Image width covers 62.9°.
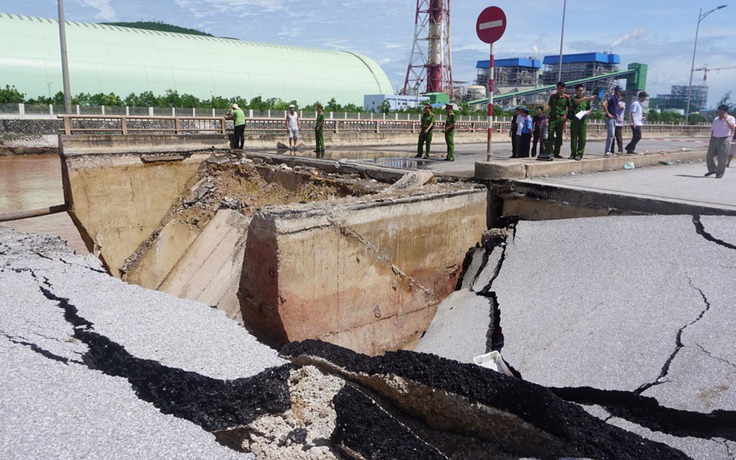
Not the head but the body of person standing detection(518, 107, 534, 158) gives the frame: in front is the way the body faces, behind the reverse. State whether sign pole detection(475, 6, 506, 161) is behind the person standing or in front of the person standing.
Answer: in front

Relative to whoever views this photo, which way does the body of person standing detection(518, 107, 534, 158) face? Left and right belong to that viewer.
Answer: facing the viewer and to the left of the viewer

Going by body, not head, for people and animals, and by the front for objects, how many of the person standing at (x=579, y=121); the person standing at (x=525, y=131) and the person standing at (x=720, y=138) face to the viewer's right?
0

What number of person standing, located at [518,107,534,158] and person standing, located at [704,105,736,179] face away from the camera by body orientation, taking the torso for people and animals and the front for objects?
0

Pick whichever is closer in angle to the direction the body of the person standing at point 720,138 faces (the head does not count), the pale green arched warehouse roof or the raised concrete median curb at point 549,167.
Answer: the raised concrete median curb

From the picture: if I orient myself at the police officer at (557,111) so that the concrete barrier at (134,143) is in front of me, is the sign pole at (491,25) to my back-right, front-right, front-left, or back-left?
front-left

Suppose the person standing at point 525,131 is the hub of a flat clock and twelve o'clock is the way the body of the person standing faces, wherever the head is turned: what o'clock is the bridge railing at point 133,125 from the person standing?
The bridge railing is roughly at 2 o'clock from the person standing.

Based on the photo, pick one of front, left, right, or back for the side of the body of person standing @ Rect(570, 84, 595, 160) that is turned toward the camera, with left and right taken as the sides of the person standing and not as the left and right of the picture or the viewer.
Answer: front

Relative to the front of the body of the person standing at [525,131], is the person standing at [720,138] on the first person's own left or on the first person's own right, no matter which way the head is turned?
on the first person's own left

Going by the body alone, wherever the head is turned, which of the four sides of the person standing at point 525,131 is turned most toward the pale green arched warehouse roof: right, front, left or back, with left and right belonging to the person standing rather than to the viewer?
right
